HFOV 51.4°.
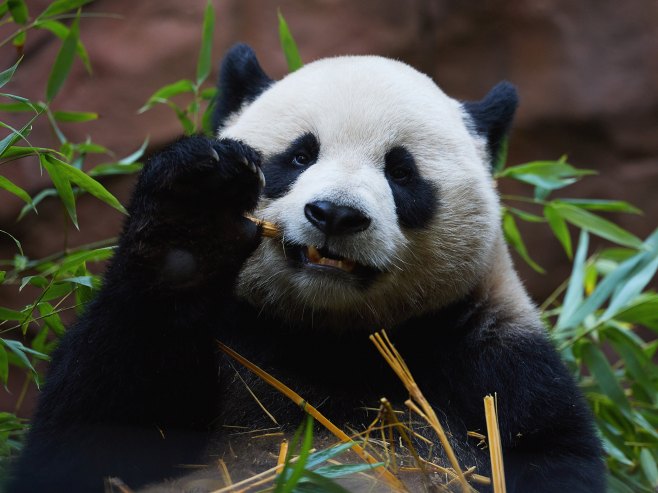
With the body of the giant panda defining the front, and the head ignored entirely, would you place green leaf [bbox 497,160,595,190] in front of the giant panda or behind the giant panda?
behind

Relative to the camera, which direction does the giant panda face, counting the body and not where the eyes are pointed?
toward the camera

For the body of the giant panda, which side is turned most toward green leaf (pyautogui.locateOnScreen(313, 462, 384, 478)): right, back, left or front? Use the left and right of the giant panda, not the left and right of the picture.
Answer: front

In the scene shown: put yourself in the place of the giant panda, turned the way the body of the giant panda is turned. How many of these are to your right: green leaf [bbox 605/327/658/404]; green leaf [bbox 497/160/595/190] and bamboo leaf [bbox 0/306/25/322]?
1

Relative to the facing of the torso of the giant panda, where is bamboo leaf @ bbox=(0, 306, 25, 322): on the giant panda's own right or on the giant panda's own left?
on the giant panda's own right

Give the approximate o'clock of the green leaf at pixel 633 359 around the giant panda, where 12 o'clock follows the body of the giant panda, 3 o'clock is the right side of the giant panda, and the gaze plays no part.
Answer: The green leaf is roughly at 8 o'clock from the giant panda.

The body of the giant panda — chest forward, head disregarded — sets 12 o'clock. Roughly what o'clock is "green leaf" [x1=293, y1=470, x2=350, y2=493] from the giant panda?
The green leaf is roughly at 12 o'clock from the giant panda.

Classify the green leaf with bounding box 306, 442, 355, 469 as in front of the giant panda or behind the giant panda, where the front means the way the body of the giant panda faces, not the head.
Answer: in front
